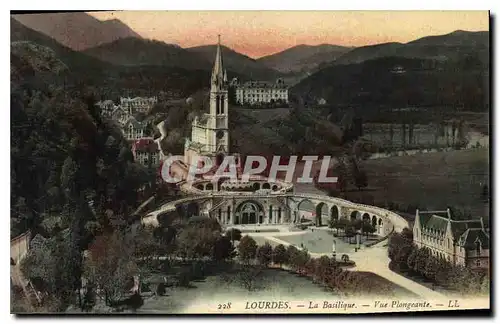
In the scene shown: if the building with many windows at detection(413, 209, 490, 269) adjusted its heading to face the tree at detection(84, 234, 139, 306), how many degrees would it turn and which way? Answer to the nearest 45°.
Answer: approximately 45° to its right

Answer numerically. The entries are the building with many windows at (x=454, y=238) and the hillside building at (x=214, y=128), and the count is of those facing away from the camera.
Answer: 0

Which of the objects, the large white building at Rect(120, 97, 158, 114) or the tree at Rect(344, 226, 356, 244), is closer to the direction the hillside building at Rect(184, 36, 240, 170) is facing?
the tree

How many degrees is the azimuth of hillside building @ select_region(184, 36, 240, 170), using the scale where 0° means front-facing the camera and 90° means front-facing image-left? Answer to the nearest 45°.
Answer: approximately 315°
